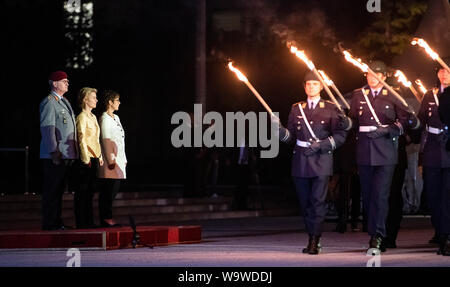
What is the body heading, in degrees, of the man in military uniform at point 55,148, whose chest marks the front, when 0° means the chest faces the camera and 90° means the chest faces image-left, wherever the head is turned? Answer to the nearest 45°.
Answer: approximately 315°

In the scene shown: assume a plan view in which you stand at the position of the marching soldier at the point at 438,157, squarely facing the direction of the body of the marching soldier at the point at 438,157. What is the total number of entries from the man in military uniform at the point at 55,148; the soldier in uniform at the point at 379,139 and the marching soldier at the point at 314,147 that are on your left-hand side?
0

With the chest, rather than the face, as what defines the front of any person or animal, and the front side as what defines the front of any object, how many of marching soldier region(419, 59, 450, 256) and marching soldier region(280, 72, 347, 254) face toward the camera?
2

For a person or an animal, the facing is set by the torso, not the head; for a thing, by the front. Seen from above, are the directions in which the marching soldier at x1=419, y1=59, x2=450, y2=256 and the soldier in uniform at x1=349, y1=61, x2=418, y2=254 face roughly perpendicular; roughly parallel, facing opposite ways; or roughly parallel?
roughly parallel

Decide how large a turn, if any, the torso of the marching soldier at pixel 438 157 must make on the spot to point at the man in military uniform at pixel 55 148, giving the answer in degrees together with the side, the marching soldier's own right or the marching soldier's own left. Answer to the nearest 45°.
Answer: approximately 90° to the marching soldier's own right

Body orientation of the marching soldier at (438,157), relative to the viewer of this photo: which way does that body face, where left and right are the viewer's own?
facing the viewer

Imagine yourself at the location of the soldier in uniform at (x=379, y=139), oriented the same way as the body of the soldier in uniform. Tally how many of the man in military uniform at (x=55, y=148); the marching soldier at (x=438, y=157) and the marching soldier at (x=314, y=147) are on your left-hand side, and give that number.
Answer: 1

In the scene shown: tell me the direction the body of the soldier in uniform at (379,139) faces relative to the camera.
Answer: toward the camera

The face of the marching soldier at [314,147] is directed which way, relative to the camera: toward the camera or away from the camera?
toward the camera

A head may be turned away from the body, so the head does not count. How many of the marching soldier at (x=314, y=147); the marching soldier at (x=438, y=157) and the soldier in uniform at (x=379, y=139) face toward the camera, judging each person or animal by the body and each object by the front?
3

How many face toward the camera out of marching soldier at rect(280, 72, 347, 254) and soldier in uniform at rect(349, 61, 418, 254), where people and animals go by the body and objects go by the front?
2

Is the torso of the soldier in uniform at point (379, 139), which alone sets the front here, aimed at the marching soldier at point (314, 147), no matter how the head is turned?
no

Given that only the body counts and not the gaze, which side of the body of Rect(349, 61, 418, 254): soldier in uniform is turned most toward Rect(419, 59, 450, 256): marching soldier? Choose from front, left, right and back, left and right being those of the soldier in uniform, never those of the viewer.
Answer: left

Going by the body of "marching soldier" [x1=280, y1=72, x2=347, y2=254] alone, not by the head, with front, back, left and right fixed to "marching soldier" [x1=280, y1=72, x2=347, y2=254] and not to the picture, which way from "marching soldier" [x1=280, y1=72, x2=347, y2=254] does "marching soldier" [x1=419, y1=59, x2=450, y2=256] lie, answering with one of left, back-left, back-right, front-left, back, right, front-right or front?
left

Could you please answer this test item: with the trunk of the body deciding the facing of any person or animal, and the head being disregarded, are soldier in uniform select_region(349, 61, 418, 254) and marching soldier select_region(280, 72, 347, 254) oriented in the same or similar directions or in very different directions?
same or similar directions

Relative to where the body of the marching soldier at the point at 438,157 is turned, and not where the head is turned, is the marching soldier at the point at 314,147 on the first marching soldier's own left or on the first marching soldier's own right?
on the first marching soldier's own right

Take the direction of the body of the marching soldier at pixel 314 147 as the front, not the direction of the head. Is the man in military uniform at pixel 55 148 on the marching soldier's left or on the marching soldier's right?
on the marching soldier's right

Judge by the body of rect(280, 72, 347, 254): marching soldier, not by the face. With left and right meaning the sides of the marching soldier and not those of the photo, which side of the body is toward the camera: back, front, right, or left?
front
